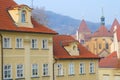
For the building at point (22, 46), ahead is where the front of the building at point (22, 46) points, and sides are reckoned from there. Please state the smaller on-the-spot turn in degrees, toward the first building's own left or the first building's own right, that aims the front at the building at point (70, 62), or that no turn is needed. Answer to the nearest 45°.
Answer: approximately 90° to the first building's own left

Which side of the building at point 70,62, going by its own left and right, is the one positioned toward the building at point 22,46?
right

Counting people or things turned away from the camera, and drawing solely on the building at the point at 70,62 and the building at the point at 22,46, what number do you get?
0

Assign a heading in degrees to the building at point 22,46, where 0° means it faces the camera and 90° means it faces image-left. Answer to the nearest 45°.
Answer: approximately 315°

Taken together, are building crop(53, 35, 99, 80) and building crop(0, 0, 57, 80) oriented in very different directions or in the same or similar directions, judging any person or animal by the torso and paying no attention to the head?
same or similar directions
